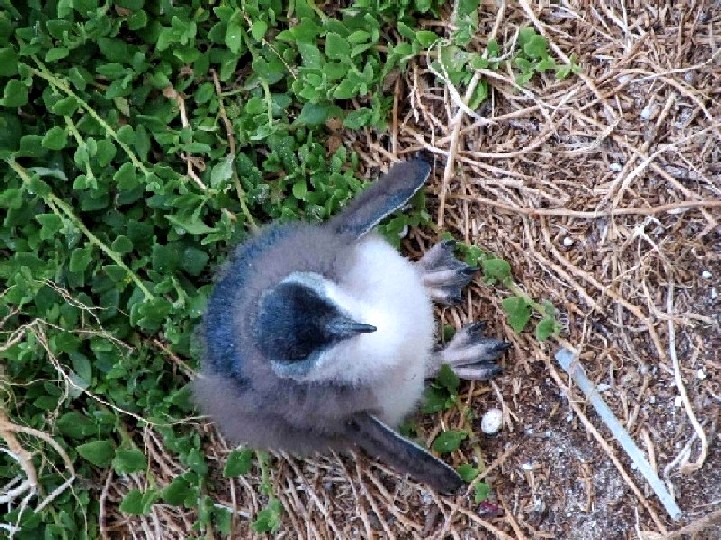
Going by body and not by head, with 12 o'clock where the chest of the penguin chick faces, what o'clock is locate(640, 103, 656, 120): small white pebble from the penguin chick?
The small white pebble is roughly at 12 o'clock from the penguin chick.

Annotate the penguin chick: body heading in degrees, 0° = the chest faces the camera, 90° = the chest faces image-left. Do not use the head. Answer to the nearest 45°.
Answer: approximately 270°
